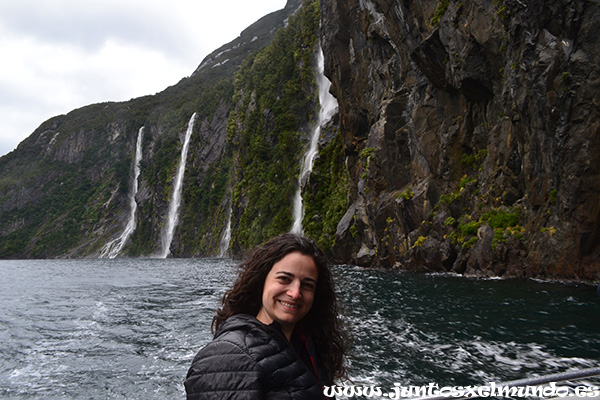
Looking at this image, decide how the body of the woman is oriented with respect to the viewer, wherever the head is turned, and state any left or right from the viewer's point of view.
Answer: facing the viewer and to the right of the viewer

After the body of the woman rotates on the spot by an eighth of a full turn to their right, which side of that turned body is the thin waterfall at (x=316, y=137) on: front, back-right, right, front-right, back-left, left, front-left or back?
back

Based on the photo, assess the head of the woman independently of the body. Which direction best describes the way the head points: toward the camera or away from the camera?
toward the camera
